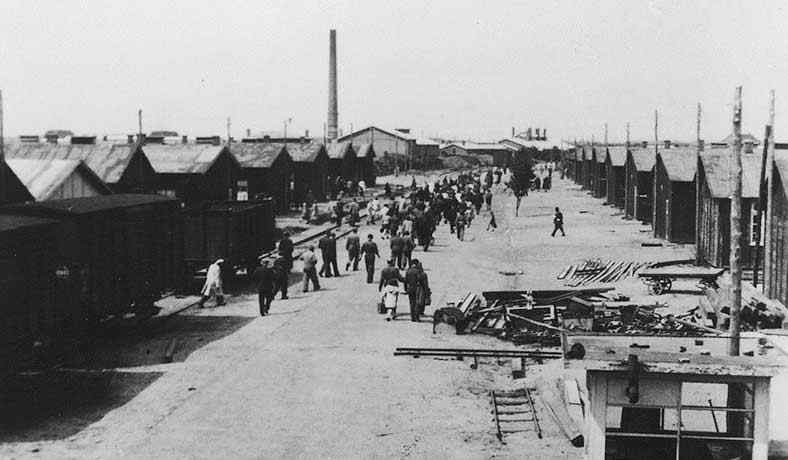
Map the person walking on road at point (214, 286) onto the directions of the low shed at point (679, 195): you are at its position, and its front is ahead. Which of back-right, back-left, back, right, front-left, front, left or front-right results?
front-left

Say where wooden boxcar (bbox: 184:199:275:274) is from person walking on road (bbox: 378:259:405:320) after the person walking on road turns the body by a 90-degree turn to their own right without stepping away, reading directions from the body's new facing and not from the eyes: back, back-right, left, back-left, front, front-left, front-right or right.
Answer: back-left

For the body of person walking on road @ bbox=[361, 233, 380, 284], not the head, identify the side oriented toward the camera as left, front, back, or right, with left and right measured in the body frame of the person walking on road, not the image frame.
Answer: back

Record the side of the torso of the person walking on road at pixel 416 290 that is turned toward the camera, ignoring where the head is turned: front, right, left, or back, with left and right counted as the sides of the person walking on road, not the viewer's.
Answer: back

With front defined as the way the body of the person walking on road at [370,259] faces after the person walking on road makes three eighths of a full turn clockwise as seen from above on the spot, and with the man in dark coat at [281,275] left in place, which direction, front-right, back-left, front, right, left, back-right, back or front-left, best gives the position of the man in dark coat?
right

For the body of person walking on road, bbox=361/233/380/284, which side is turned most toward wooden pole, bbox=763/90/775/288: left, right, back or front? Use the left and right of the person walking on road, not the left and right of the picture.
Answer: right

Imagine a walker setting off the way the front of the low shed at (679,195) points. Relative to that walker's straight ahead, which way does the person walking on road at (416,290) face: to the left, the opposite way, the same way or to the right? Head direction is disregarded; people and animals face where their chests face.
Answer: to the right

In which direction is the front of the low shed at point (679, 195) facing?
to the viewer's left

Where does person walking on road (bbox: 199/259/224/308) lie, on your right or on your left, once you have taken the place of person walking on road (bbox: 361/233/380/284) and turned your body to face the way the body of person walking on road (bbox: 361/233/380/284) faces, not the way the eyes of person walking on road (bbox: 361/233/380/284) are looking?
on your left

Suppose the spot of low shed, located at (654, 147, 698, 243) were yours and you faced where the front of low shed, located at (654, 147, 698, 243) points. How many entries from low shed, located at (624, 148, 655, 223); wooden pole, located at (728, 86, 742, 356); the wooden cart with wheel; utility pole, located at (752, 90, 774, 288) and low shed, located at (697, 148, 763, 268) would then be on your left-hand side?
4

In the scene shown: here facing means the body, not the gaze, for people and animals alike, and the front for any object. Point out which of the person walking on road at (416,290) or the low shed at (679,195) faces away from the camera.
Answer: the person walking on road

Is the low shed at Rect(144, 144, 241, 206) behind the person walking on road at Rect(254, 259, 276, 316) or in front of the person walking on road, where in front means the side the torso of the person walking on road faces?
in front

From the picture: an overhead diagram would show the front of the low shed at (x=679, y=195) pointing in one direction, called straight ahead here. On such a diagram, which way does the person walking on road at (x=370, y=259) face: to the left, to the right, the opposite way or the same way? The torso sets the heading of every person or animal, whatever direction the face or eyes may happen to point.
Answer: to the right

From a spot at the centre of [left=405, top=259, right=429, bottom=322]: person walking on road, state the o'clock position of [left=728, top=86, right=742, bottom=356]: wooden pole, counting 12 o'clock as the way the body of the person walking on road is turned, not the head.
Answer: The wooden pole is roughly at 5 o'clock from the person walking on road.

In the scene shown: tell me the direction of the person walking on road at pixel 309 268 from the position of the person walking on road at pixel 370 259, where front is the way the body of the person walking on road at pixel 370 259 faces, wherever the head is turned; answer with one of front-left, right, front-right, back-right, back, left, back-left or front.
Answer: back-left

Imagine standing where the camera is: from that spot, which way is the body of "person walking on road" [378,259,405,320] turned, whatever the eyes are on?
away from the camera

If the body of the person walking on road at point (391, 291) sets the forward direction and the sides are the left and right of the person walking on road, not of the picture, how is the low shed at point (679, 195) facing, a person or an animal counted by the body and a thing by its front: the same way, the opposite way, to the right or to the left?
to the left

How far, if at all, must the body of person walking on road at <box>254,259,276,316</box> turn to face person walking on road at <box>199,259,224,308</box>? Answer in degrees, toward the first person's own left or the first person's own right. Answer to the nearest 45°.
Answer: approximately 45° to the first person's own left
